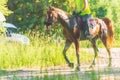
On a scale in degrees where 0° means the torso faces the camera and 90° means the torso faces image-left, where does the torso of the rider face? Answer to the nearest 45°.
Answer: approximately 90°
